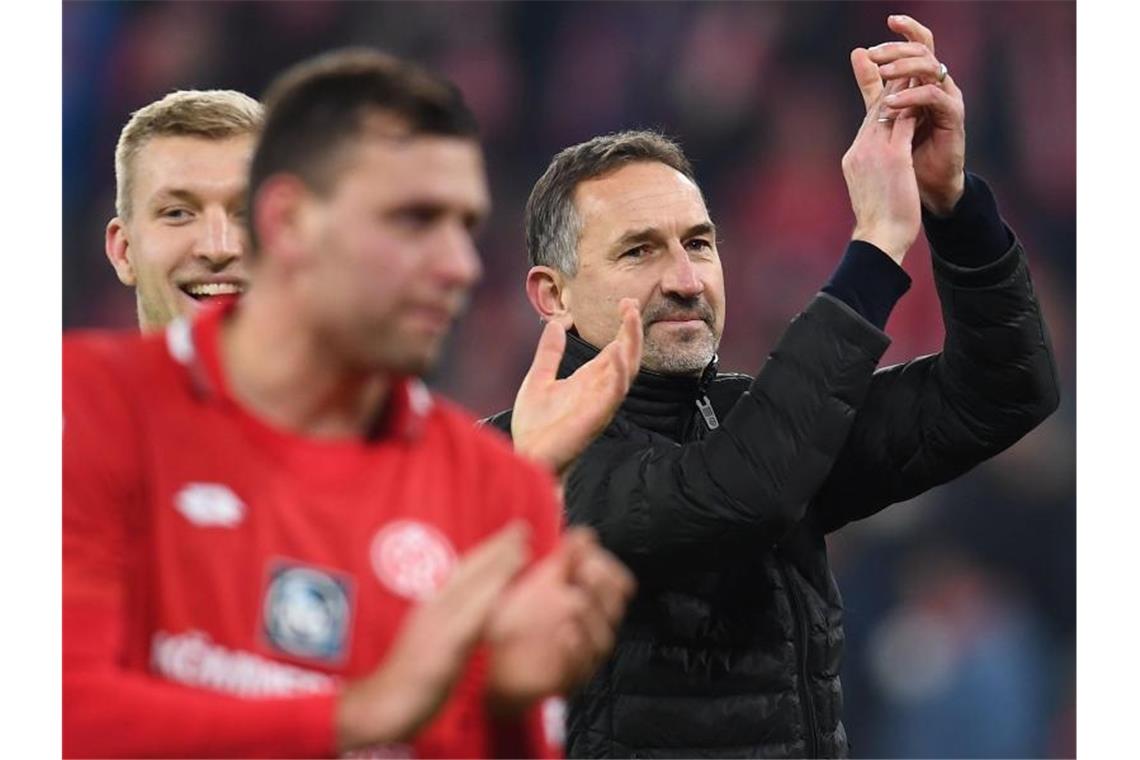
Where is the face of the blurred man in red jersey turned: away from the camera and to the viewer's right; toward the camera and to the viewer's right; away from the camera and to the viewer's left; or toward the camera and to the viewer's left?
toward the camera and to the viewer's right

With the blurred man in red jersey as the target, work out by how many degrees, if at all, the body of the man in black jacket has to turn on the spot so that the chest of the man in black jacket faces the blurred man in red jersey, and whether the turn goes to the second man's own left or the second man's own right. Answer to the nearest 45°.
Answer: approximately 45° to the second man's own right

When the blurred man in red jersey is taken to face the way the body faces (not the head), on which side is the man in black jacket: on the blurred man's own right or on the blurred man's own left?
on the blurred man's own left

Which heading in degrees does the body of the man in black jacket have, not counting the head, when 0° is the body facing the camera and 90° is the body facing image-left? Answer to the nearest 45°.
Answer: approximately 315°

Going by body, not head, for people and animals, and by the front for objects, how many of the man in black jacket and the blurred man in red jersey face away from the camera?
0

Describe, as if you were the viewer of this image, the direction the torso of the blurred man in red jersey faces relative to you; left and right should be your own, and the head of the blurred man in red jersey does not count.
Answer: facing the viewer and to the right of the viewer
